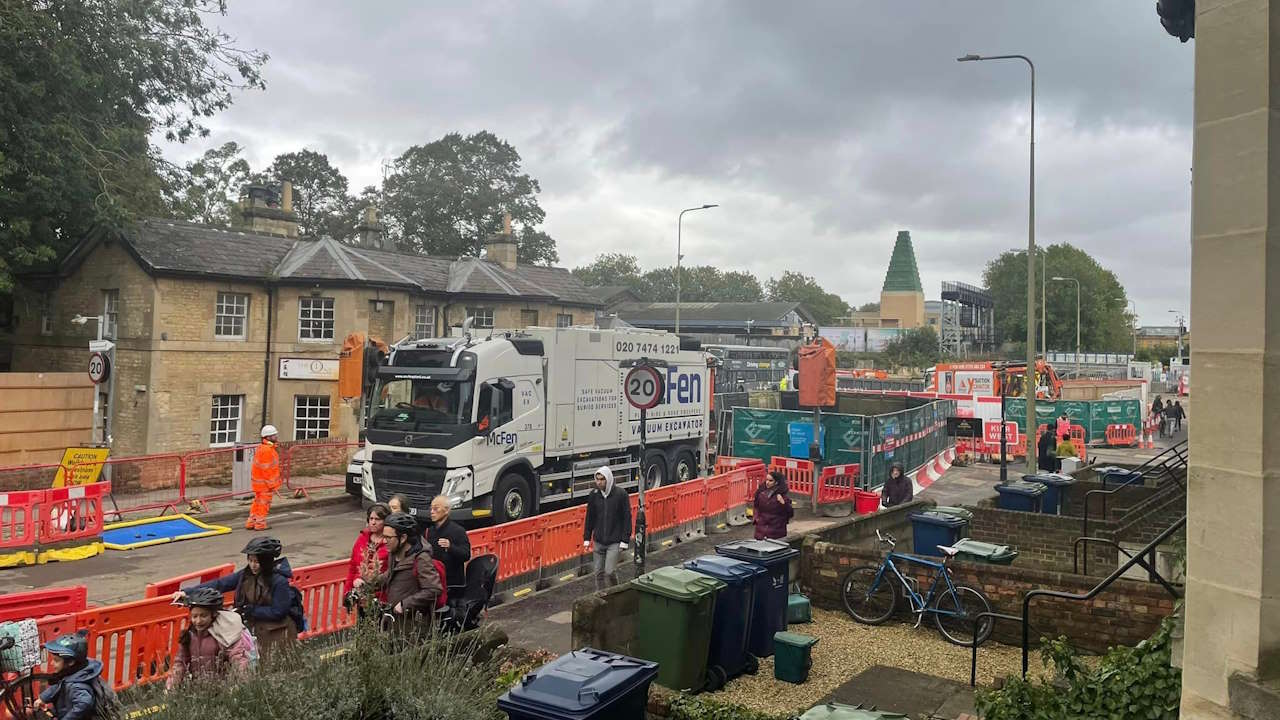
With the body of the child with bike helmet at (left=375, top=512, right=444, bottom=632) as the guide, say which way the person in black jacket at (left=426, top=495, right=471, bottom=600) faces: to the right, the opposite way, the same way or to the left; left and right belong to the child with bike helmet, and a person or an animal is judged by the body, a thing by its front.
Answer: the same way

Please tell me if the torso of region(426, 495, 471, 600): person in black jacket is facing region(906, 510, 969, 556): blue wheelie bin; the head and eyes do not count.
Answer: no

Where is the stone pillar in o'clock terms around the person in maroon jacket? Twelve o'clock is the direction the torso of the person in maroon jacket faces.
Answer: The stone pillar is roughly at 10 o'clock from the person in maroon jacket.

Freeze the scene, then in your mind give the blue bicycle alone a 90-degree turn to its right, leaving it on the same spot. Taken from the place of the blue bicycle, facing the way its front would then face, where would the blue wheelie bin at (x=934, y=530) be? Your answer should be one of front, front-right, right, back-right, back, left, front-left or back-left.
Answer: front

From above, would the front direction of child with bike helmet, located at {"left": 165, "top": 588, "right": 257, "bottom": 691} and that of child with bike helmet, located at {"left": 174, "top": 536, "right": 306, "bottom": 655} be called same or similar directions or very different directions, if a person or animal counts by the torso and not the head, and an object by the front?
same or similar directions

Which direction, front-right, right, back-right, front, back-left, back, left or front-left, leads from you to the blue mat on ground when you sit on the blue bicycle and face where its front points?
front

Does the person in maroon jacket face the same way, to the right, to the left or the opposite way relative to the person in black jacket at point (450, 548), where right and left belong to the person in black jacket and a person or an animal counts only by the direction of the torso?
the same way

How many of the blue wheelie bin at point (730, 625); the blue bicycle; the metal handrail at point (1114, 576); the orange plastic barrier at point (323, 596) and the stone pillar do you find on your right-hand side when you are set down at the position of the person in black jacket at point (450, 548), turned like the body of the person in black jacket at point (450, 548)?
1

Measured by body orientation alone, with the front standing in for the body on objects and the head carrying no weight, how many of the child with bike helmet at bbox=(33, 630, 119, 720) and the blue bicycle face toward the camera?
0

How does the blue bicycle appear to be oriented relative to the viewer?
to the viewer's left

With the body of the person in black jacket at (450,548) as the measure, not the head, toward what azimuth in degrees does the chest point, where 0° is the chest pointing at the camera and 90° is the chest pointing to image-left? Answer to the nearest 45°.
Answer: approximately 45°

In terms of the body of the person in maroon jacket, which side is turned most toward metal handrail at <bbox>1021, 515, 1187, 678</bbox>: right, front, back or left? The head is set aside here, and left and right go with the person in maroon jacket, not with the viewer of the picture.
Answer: left

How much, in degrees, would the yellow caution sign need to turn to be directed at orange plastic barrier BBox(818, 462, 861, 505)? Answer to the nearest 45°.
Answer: approximately 90° to its left

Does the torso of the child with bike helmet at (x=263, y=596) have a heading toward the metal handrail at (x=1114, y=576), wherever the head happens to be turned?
no

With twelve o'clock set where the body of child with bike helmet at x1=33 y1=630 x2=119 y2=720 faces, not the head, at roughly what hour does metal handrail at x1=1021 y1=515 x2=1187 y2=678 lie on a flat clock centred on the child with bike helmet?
The metal handrail is roughly at 7 o'clock from the child with bike helmet.

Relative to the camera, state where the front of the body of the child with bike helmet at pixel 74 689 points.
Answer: to the viewer's left

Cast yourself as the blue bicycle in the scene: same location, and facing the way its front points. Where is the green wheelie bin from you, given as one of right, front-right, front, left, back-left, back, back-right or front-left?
front-left
